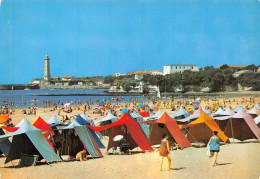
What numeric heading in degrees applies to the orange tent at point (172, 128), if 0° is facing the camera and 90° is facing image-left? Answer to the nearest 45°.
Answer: approximately 45°

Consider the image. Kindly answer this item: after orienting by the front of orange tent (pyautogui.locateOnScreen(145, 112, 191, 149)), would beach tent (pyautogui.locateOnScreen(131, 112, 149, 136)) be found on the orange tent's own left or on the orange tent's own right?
on the orange tent's own right

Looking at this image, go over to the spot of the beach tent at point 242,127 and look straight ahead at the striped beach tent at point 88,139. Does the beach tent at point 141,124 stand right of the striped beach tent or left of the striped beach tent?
right

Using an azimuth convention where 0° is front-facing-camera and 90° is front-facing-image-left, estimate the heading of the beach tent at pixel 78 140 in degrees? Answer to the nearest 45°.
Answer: approximately 45°

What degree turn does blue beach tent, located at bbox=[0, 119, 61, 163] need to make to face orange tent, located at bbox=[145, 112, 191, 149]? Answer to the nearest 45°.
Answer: approximately 135° to its left
